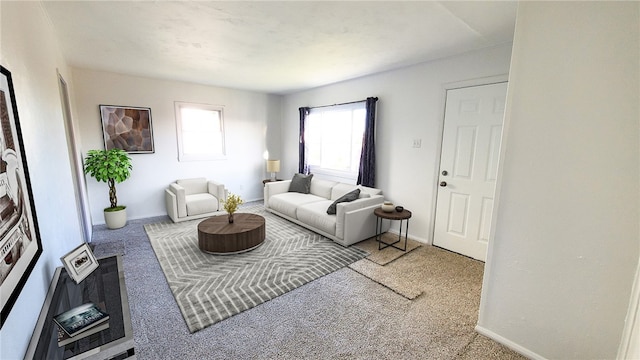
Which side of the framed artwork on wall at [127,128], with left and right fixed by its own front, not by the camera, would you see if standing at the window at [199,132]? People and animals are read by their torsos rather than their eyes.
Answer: left

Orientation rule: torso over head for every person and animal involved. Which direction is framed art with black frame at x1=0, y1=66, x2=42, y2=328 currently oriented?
to the viewer's right

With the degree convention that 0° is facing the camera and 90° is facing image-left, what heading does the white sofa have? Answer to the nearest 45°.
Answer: approximately 45°

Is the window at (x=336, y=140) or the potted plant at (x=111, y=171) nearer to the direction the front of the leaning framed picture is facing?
the window

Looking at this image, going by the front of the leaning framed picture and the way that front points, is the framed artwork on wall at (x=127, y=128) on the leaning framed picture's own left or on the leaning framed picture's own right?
on the leaning framed picture's own left

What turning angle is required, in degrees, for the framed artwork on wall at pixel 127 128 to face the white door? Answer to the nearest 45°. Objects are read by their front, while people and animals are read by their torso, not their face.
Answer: approximately 45° to its left

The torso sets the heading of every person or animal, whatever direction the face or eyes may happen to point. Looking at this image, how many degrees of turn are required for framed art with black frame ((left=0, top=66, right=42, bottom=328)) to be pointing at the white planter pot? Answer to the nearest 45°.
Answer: approximately 90° to its left

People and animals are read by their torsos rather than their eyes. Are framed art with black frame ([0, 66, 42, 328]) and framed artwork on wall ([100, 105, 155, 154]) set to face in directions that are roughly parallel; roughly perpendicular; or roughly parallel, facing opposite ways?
roughly perpendicular

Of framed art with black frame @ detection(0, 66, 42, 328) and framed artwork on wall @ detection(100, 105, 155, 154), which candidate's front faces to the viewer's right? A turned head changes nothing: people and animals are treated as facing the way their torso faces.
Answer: the framed art with black frame

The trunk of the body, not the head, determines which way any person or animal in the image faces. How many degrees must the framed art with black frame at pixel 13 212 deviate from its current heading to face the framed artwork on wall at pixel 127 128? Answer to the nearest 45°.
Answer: approximately 90° to its left

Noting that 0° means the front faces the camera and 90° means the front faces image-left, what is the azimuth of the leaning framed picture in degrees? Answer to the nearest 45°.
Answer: approximately 315°

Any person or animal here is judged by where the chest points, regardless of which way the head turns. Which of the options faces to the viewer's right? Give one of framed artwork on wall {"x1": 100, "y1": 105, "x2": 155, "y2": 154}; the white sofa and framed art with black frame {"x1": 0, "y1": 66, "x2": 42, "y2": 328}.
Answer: the framed art with black frame
